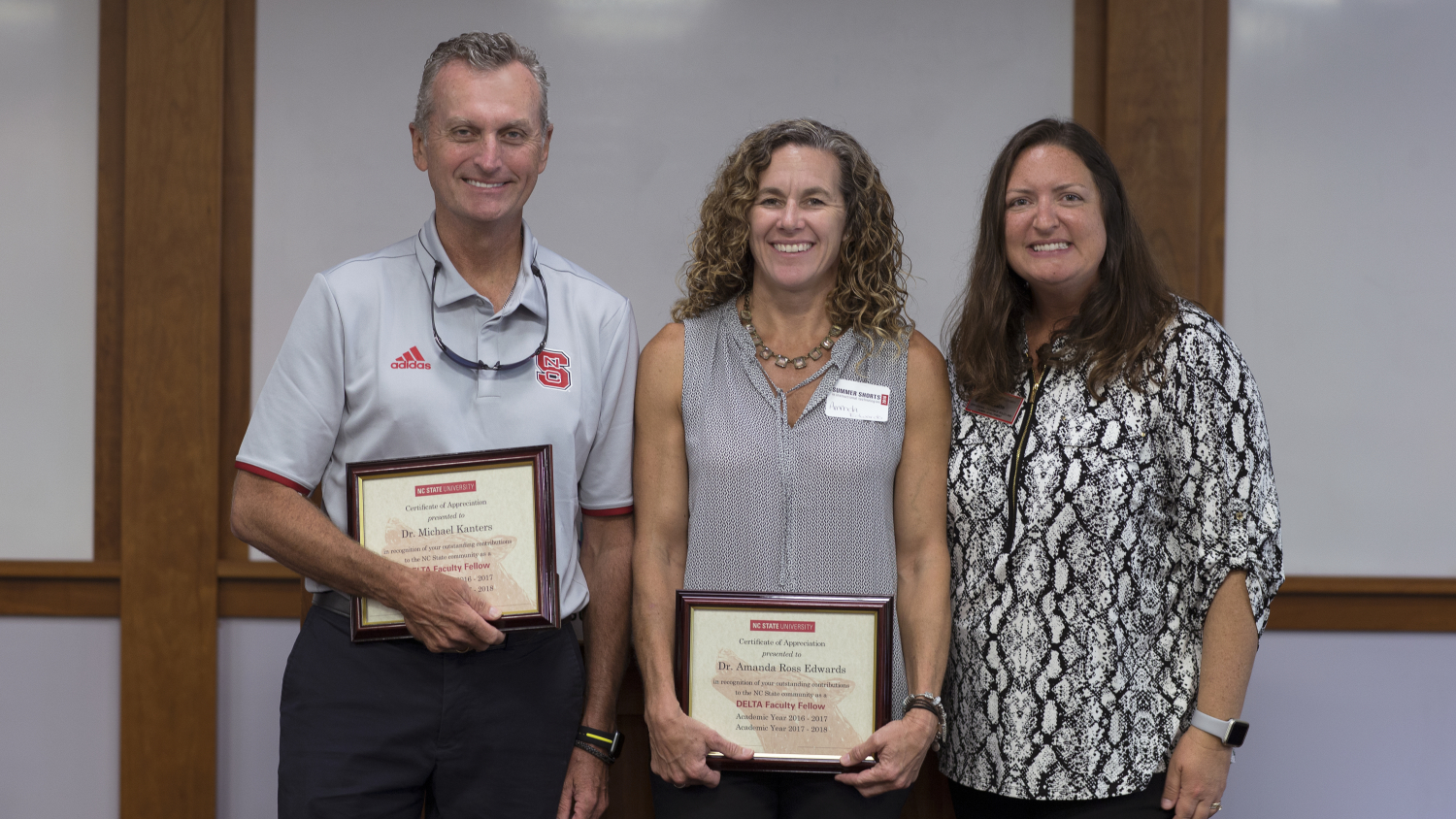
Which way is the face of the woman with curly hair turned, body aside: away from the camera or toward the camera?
toward the camera

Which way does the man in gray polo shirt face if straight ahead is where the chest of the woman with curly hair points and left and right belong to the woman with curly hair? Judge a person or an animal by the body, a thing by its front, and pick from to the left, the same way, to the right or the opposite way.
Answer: the same way

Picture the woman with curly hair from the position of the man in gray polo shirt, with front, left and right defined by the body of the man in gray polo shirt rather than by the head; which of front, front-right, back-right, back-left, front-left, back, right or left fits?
left

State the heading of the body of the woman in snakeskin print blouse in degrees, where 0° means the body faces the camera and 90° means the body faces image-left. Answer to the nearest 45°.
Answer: approximately 45°

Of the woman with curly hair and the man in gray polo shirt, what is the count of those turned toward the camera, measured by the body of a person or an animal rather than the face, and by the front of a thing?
2

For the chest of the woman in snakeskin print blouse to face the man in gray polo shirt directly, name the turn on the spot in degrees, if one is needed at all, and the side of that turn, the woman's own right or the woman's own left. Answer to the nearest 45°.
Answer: approximately 45° to the woman's own right

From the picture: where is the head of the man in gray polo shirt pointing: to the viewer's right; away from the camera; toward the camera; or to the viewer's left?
toward the camera

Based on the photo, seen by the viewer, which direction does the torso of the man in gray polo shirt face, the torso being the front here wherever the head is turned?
toward the camera

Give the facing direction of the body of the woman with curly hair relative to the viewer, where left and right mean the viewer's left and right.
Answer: facing the viewer
